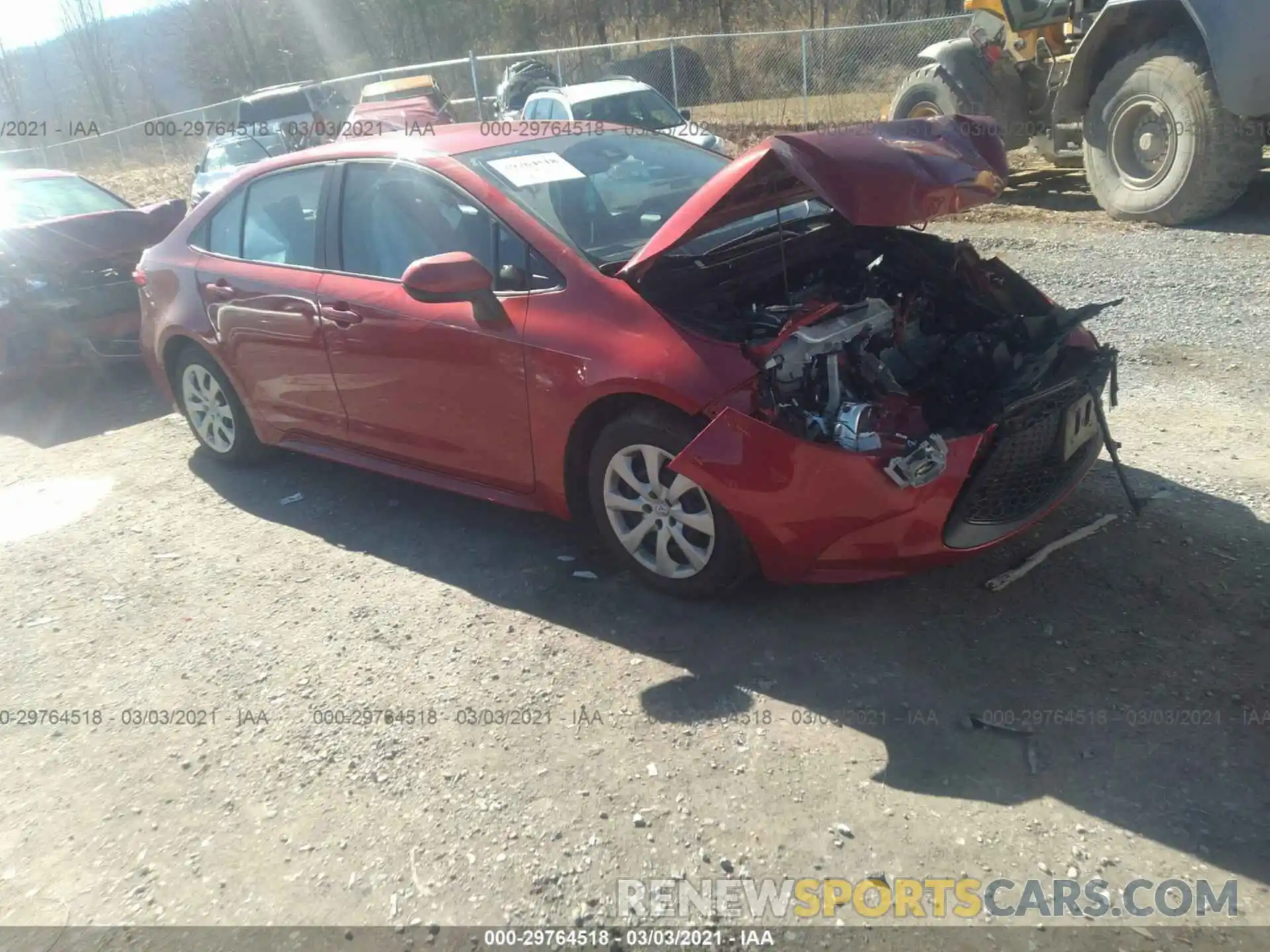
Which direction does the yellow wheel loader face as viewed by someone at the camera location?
facing away from the viewer and to the left of the viewer

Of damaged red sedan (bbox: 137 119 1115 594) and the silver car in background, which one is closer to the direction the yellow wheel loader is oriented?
the silver car in background

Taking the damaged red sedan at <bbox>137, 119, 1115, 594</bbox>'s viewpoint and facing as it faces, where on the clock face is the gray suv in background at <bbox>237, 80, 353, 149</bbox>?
The gray suv in background is roughly at 7 o'clock from the damaged red sedan.

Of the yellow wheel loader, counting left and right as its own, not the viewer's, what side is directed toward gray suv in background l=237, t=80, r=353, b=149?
front

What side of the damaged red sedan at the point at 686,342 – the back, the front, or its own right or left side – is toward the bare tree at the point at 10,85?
back

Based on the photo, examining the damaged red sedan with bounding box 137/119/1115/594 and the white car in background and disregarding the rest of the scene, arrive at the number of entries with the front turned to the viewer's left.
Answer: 0

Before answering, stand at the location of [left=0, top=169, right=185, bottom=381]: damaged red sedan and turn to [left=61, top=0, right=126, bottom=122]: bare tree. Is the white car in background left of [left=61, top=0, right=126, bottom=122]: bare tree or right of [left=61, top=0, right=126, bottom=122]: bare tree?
right

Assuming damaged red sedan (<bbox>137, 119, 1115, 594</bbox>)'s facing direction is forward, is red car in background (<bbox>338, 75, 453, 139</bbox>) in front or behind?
behind

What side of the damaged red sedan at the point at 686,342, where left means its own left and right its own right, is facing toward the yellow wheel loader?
left

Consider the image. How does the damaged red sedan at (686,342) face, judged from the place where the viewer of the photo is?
facing the viewer and to the right of the viewer

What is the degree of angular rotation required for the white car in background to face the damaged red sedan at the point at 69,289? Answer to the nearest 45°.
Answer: approximately 90° to its right

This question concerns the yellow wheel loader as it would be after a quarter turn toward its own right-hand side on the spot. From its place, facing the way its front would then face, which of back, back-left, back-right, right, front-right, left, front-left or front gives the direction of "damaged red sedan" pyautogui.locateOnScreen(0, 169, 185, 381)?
back
